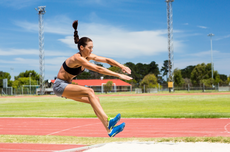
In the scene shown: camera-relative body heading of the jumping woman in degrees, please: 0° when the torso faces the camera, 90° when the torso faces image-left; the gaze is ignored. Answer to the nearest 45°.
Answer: approximately 270°
